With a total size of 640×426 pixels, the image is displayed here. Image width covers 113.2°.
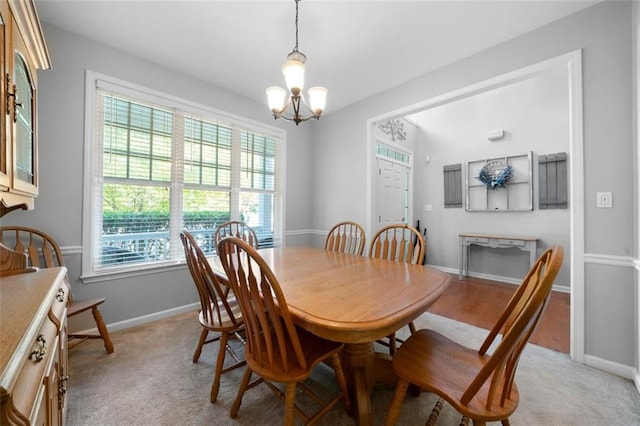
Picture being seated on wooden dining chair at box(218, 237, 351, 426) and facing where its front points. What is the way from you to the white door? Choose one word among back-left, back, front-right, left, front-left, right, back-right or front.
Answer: front

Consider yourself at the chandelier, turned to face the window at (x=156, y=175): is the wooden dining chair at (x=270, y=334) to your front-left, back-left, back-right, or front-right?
back-left

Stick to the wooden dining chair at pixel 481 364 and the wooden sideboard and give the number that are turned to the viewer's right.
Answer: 1

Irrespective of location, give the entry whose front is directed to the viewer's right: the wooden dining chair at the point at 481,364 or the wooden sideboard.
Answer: the wooden sideboard

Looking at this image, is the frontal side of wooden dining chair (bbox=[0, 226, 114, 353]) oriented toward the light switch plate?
yes

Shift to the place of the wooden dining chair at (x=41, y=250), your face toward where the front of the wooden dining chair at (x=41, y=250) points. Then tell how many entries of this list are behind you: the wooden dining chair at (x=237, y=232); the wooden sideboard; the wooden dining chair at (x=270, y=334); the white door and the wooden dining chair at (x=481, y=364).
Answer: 0

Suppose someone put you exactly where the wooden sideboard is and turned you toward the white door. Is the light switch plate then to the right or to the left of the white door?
right

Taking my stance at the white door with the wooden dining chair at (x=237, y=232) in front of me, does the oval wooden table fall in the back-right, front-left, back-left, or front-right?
front-left

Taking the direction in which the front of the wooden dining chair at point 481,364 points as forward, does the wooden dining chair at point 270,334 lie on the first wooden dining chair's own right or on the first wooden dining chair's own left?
on the first wooden dining chair's own left

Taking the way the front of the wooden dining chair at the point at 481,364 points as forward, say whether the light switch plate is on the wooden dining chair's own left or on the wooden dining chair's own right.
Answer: on the wooden dining chair's own right

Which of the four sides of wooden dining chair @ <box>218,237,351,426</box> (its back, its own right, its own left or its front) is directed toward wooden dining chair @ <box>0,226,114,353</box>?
left

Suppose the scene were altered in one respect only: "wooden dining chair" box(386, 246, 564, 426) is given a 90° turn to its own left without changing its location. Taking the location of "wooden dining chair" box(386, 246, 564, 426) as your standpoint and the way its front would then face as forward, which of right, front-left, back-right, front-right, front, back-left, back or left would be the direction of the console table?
back-right

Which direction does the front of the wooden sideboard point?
to the viewer's right

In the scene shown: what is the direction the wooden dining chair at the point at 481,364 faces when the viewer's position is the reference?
facing away from the viewer and to the left of the viewer

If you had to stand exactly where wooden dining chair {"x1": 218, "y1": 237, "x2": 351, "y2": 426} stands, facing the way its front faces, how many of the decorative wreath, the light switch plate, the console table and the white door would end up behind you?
0
